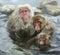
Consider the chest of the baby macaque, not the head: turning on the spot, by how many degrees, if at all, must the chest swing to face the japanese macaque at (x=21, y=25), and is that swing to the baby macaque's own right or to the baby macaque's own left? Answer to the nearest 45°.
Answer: approximately 90° to the baby macaque's own right

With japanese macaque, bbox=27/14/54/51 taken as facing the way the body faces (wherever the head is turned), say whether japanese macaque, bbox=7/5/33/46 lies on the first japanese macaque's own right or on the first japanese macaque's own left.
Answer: on the first japanese macaque's own right

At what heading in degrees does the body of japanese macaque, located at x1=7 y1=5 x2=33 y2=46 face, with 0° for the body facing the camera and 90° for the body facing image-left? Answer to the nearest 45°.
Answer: approximately 315°

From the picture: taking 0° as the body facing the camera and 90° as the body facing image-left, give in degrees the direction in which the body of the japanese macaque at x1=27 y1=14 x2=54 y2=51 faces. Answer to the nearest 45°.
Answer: approximately 45°
